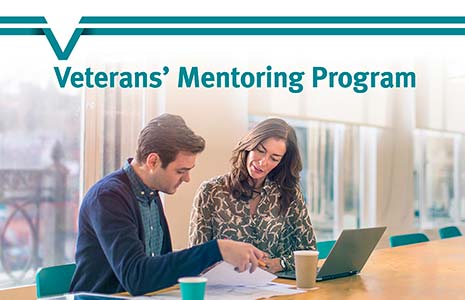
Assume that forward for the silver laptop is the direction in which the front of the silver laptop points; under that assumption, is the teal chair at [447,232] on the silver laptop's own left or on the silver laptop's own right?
on the silver laptop's own right

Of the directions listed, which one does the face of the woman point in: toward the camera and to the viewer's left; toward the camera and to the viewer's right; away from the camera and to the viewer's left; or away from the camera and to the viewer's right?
toward the camera and to the viewer's left

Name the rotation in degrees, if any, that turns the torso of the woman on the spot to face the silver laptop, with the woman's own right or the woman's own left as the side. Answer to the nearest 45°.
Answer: approximately 45° to the woman's own left

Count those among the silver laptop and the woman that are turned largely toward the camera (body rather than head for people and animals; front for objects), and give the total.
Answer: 1

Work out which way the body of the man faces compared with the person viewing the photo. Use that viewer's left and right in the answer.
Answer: facing the viewer and to the right of the viewer

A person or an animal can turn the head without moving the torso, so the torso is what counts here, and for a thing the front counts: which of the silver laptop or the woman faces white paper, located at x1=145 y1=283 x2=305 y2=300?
the woman

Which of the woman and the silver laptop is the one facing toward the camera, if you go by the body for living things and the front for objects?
the woman

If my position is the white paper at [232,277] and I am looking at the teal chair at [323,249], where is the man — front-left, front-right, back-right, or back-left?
back-left

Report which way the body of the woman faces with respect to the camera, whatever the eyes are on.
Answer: toward the camera

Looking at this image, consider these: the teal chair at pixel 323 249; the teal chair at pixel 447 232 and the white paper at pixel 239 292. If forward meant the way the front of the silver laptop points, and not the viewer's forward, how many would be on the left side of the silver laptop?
1

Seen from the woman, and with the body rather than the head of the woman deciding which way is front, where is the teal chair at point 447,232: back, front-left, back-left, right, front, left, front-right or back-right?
back-left

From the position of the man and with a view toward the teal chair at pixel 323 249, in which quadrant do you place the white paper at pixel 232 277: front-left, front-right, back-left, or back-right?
front-right
